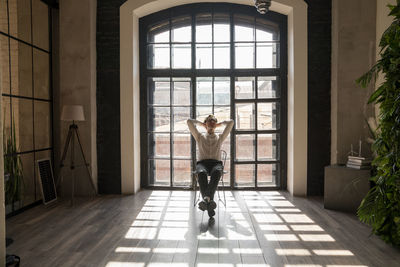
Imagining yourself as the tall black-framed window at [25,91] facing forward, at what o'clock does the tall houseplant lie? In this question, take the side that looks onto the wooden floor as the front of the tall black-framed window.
The tall houseplant is roughly at 12 o'clock from the tall black-framed window.

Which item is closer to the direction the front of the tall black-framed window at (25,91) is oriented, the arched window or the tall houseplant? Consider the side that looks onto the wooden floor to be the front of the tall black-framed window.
the tall houseplant

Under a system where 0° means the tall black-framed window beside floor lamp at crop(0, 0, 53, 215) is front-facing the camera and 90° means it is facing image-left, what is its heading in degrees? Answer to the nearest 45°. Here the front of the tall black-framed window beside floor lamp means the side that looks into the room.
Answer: approximately 315°

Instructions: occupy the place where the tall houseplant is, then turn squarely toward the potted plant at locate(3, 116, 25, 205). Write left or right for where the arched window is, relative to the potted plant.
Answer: right

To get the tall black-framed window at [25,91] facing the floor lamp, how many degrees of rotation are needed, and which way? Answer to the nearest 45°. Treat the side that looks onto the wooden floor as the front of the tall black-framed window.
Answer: approximately 45° to its left

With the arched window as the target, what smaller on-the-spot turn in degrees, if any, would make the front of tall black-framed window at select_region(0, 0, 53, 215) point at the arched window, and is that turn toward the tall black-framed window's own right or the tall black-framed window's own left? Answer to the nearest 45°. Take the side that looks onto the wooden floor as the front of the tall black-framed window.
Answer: approximately 45° to the tall black-framed window's own left

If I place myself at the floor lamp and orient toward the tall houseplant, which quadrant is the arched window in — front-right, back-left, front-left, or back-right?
front-left

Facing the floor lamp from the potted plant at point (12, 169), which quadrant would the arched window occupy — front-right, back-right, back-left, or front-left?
front-right
